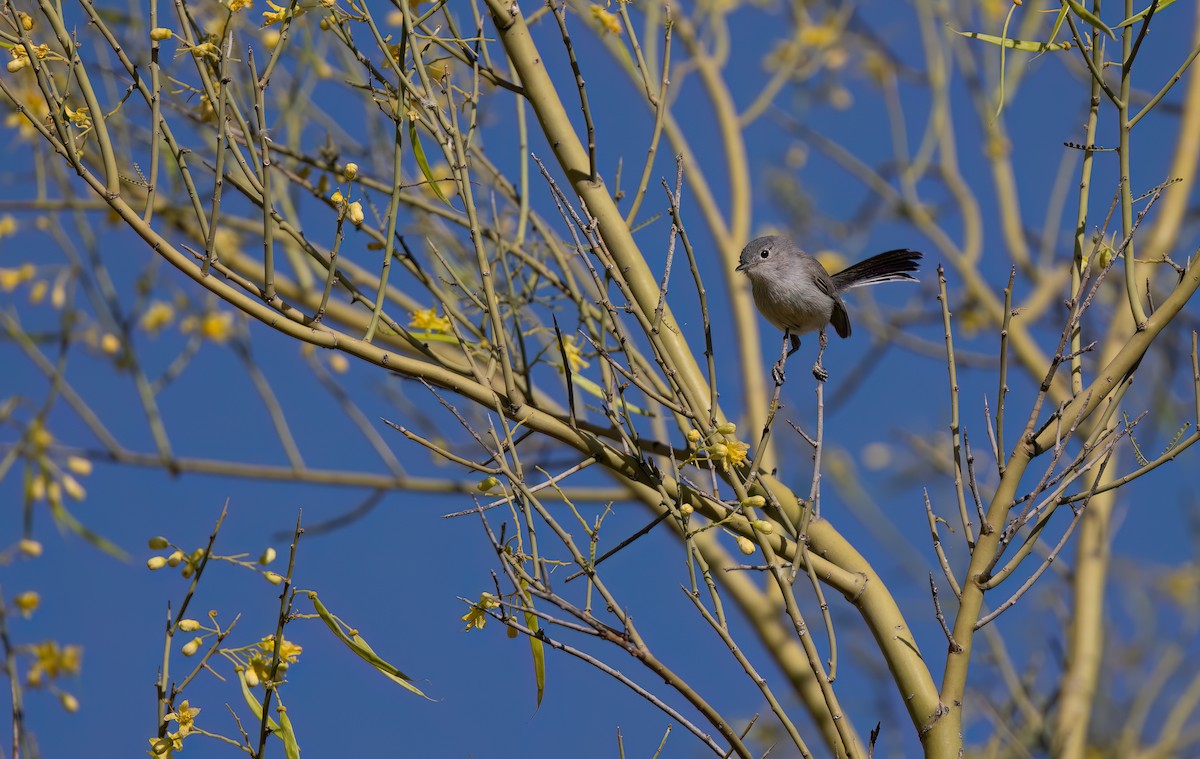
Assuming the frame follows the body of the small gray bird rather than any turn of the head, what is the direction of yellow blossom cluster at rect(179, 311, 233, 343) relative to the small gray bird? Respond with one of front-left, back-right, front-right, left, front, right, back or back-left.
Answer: front-right

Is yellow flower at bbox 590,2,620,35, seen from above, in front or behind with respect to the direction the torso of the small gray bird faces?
in front

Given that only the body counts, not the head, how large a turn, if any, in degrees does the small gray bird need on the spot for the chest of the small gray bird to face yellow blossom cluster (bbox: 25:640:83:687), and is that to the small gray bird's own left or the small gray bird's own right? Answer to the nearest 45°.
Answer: approximately 45° to the small gray bird's own right

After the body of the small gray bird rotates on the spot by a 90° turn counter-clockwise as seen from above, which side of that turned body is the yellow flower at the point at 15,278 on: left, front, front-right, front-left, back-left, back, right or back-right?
back-right

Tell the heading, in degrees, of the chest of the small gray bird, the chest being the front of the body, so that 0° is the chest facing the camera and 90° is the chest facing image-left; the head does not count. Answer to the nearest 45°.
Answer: approximately 45°

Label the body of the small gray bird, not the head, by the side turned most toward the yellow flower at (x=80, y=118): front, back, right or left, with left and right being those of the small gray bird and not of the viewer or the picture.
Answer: front
